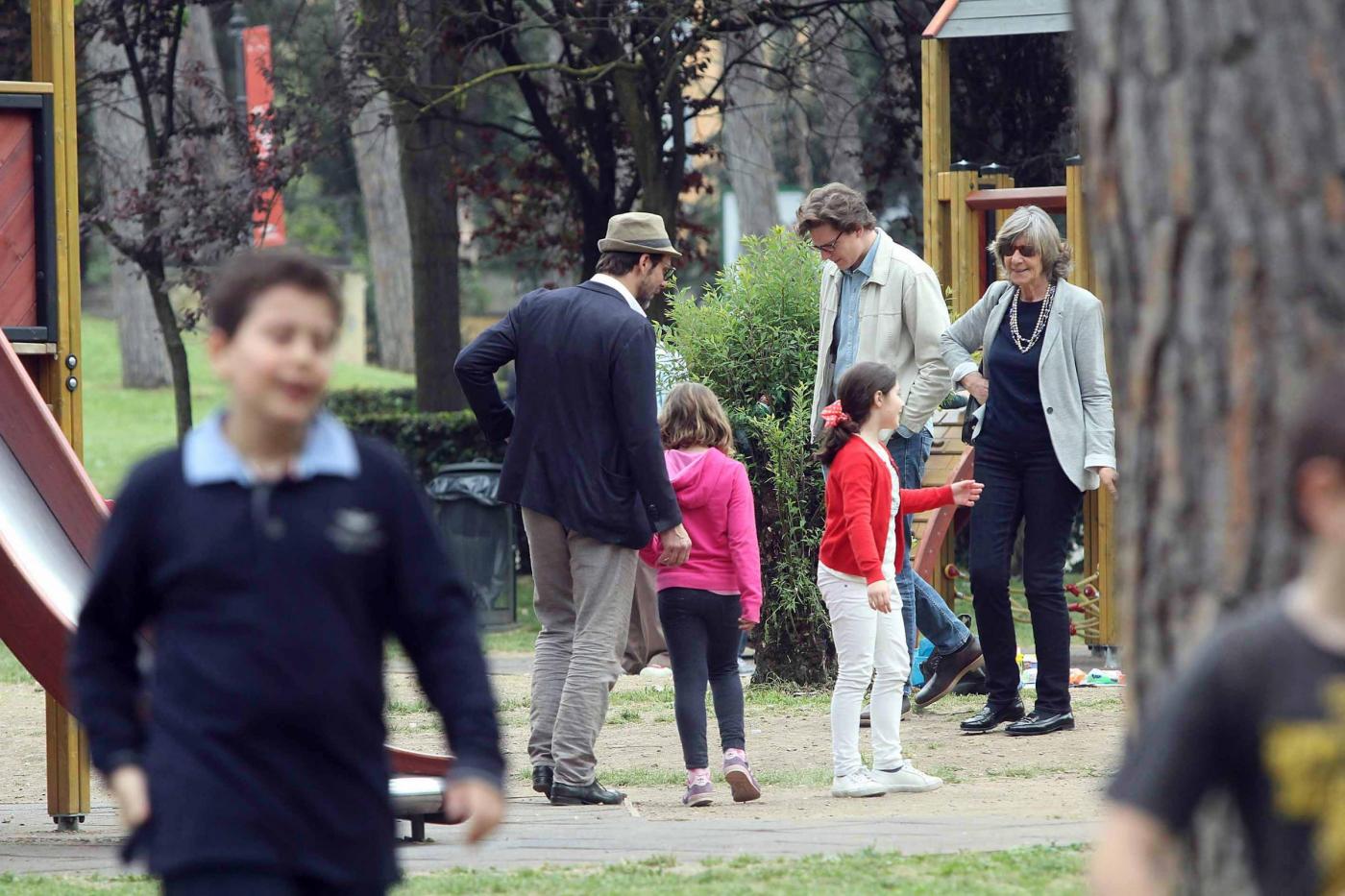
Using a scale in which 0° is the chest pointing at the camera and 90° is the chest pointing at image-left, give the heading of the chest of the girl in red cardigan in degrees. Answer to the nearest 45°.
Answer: approximately 270°

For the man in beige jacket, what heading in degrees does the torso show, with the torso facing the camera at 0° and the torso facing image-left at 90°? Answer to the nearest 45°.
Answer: approximately 45°

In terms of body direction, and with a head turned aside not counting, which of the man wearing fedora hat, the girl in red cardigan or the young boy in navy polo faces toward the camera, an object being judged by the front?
the young boy in navy polo

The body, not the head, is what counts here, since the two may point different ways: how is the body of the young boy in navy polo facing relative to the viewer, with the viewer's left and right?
facing the viewer

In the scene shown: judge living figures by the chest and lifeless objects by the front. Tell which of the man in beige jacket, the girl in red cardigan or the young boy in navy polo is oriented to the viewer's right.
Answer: the girl in red cardigan

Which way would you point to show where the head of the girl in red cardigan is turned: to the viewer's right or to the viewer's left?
to the viewer's right

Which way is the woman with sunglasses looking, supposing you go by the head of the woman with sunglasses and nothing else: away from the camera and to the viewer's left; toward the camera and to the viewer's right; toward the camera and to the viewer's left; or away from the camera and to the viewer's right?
toward the camera and to the viewer's left

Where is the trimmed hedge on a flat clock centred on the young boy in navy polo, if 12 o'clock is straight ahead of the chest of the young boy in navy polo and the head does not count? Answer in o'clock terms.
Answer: The trimmed hedge is roughly at 6 o'clock from the young boy in navy polo.

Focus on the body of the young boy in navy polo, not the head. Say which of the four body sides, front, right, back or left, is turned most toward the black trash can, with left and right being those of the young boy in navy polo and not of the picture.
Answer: back

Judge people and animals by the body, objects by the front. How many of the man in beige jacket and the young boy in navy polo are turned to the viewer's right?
0

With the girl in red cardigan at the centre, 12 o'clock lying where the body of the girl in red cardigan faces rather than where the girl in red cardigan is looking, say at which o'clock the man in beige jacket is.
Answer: The man in beige jacket is roughly at 9 o'clock from the girl in red cardigan.

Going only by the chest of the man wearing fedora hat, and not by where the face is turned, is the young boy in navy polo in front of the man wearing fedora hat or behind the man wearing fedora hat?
behind

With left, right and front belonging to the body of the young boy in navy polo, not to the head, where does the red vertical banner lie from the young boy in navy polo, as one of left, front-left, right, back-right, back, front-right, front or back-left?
back

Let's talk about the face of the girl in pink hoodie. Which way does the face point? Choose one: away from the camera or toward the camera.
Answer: away from the camera
